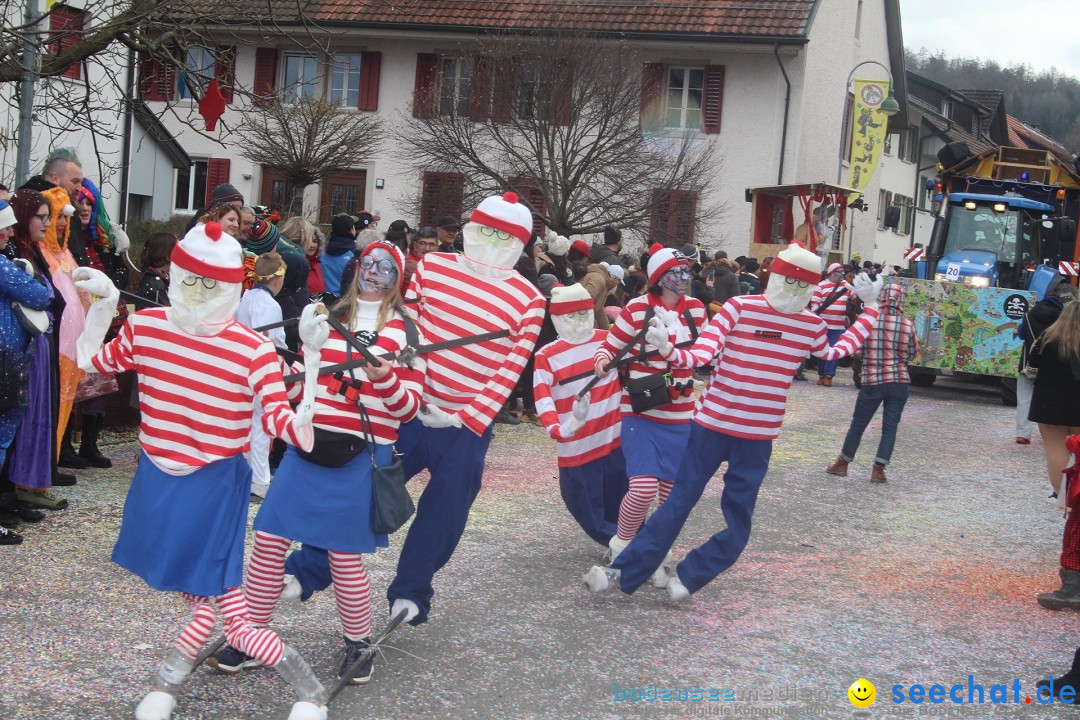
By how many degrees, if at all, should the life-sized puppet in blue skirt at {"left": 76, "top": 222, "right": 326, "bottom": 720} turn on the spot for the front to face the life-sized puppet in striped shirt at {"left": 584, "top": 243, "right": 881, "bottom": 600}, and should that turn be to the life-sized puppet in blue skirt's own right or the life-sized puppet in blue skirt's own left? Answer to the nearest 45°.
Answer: approximately 135° to the life-sized puppet in blue skirt's own left

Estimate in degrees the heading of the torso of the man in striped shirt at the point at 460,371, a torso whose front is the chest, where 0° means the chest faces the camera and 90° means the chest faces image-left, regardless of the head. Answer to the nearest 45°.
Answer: approximately 0°

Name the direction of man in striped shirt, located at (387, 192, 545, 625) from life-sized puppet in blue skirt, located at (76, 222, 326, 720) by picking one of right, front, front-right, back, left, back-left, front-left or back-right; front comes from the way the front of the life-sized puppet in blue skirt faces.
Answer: back-left

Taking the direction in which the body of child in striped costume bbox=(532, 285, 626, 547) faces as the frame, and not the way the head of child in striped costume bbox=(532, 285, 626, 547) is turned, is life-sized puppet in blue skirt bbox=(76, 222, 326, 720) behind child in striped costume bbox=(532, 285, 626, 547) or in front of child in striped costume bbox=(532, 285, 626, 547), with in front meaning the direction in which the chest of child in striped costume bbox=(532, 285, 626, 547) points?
in front

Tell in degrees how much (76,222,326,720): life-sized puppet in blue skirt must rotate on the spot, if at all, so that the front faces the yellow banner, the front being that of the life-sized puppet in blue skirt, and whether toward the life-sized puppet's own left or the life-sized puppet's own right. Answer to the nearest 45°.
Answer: approximately 135° to the life-sized puppet's own left

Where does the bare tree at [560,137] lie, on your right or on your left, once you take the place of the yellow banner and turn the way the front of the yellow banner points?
on your right

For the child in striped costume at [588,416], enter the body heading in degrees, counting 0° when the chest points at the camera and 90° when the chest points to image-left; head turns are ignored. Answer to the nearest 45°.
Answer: approximately 0°
